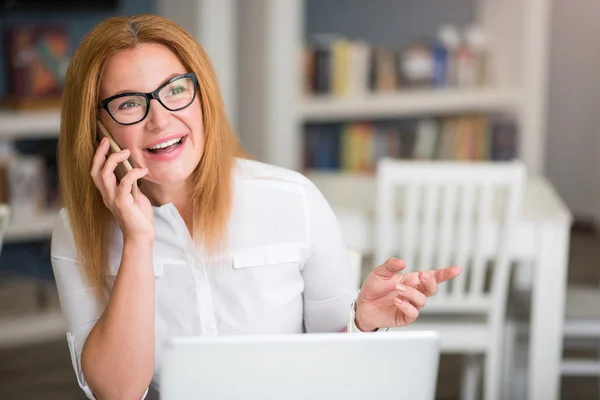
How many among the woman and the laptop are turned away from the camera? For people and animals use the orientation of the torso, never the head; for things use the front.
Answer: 1

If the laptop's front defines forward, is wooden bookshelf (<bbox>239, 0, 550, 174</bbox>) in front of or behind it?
in front

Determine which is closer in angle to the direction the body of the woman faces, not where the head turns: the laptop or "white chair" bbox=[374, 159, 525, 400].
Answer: the laptop

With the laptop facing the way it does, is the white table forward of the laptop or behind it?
forward

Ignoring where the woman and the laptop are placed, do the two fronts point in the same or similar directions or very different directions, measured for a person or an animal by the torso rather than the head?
very different directions

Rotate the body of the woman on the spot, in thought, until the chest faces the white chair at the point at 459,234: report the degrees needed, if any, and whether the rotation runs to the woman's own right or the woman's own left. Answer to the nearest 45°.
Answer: approximately 135° to the woman's own left

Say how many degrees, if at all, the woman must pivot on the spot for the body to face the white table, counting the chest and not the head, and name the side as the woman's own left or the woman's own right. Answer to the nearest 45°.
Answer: approximately 135° to the woman's own left

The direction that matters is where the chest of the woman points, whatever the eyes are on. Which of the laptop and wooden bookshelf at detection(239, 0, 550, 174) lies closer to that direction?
the laptop

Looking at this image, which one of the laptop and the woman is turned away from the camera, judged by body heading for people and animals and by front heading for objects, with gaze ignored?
the laptop

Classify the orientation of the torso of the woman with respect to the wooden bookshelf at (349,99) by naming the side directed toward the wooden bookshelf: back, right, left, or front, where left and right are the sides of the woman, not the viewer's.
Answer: back

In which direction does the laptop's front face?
away from the camera
